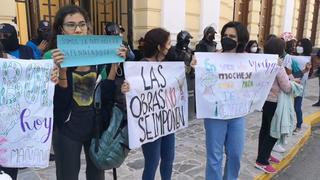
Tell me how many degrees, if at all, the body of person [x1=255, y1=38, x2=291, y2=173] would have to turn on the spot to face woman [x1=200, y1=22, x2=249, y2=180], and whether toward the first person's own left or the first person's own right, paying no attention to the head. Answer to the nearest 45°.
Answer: approximately 90° to the first person's own right

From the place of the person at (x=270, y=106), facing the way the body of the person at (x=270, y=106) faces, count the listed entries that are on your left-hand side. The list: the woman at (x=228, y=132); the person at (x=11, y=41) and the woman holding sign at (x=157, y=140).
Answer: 0

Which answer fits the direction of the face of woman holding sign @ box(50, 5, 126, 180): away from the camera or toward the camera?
toward the camera

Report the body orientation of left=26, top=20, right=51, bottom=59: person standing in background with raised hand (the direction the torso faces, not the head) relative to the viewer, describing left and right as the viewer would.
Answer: facing the viewer

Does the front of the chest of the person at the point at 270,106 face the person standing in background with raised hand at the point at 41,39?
no

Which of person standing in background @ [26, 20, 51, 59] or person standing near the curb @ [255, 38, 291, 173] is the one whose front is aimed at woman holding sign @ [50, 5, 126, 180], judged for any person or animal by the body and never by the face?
person standing in background @ [26, 20, 51, 59]

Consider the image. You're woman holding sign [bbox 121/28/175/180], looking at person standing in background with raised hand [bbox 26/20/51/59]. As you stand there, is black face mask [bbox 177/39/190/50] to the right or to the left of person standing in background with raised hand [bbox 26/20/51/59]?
right

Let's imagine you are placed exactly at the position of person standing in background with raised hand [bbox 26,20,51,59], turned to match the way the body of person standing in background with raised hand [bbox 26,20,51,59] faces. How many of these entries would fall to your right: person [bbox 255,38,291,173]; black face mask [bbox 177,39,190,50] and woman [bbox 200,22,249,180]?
0

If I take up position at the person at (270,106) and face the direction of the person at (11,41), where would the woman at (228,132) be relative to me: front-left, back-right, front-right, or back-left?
front-left

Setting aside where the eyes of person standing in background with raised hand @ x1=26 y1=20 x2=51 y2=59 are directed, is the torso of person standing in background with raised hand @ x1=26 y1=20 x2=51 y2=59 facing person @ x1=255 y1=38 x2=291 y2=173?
no
